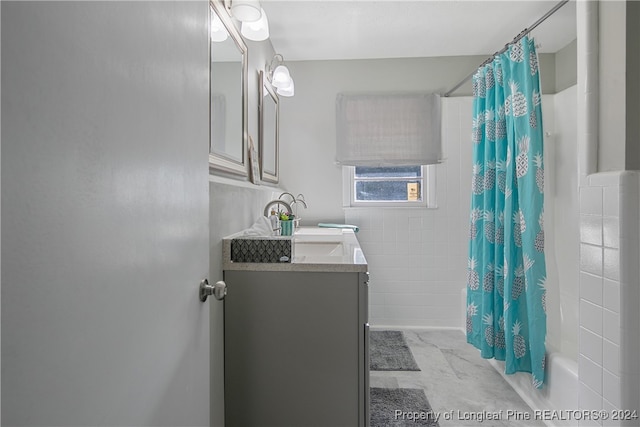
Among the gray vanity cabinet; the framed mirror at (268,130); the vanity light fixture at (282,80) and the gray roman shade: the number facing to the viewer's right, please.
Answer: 3

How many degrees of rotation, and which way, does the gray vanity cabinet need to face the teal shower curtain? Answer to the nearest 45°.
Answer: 0° — it already faces it

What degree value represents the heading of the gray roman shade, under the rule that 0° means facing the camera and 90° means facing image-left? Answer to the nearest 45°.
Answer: approximately 0°

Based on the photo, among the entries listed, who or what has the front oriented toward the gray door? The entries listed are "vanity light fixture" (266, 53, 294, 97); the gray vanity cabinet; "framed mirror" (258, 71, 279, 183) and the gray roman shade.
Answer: the gray roman shade

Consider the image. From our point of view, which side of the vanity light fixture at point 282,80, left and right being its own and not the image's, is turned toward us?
right

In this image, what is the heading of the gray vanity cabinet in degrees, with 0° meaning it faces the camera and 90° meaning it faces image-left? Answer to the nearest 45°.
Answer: approximately 270°

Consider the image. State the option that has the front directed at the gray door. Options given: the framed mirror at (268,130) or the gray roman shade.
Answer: the gray roman shade

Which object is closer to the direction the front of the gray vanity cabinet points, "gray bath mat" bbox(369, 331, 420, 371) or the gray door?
the gray bath mat

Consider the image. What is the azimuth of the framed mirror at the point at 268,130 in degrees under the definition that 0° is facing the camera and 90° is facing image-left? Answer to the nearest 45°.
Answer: approximately 270°

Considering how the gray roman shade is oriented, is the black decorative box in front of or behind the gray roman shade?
in front

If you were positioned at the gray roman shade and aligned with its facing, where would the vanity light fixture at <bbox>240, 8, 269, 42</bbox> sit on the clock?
The vanity light fixture is roughly at 1 o'clock from the gray roman shade.

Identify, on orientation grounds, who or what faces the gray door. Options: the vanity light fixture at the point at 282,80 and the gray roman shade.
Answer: the gray roman shade
